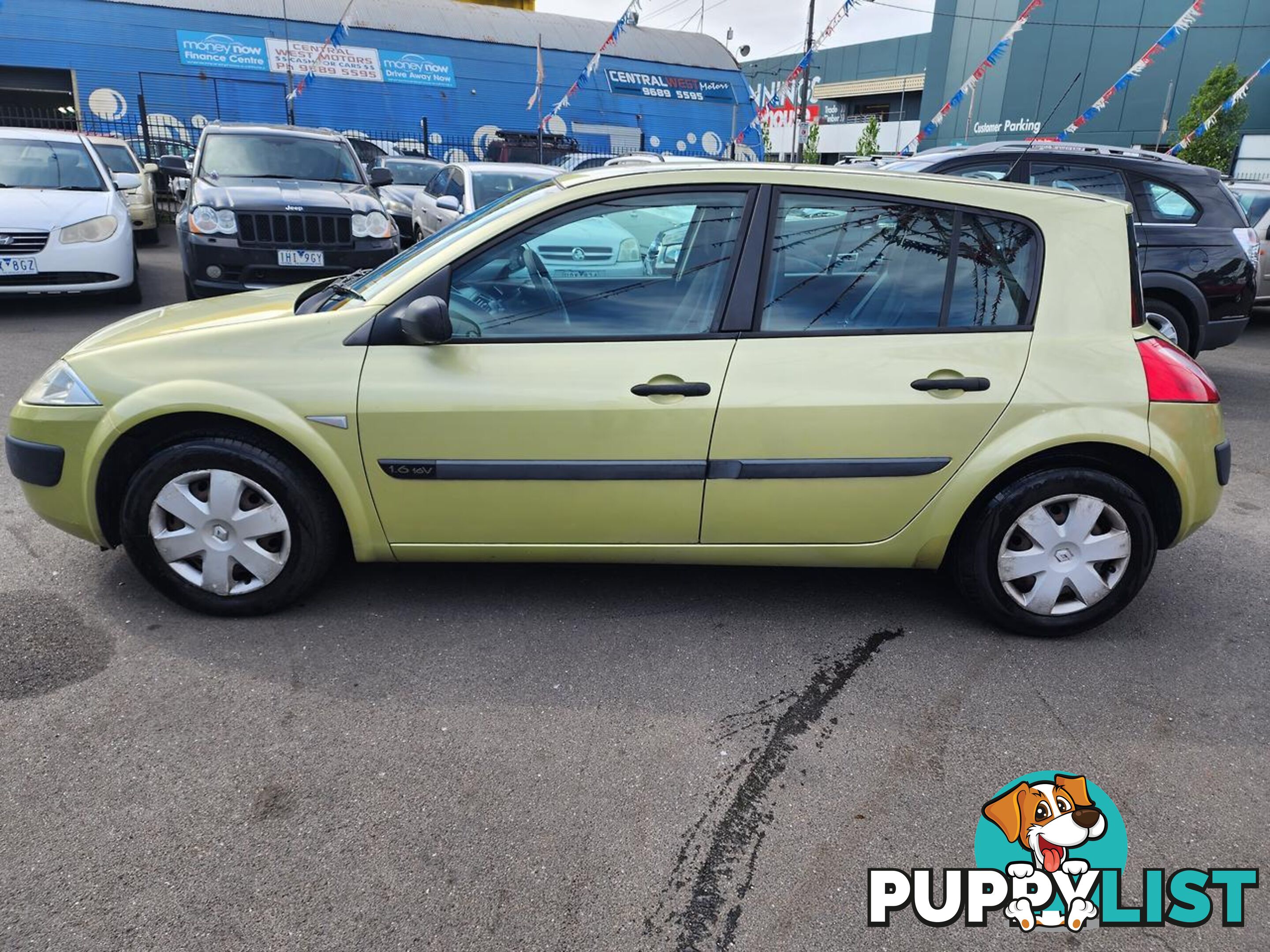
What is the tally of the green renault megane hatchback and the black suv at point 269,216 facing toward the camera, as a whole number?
1

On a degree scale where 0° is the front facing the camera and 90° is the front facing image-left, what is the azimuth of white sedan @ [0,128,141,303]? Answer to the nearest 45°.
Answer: approximately 0°

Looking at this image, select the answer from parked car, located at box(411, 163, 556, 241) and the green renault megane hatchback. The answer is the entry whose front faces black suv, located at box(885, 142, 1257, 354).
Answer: the parked car

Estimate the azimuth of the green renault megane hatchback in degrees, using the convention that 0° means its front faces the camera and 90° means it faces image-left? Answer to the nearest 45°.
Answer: approximately 90°

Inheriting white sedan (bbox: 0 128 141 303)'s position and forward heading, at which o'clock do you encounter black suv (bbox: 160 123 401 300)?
The black suv is roughly at 10 o'clock from the white sedan.

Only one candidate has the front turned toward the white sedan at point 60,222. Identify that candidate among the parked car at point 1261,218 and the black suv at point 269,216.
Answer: the parked car

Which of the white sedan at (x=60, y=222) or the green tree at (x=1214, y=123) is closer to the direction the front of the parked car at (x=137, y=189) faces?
the white sedan

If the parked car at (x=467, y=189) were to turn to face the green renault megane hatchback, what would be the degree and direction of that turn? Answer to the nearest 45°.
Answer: approximately 45° to its right

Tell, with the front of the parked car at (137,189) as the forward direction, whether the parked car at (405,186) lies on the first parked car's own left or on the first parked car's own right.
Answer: on the first parked car's own left

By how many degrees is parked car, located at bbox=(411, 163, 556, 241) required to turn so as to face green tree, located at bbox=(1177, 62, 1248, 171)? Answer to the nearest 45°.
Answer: approximately 90° to its left

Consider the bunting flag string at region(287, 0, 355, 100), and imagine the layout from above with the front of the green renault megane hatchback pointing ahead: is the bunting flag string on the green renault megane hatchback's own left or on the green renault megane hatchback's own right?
on the green renault megane hatchback's own right

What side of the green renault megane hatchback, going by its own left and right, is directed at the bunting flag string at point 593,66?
right
